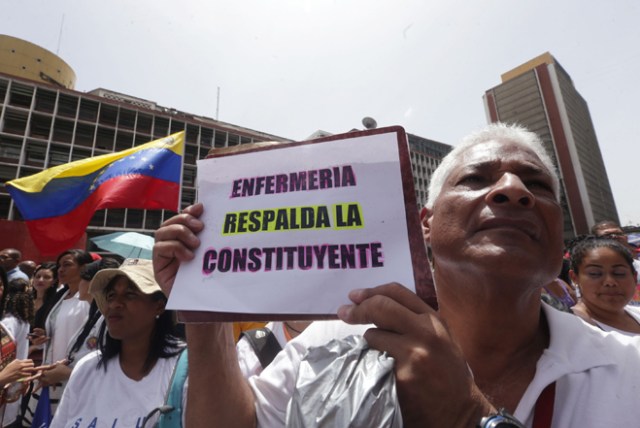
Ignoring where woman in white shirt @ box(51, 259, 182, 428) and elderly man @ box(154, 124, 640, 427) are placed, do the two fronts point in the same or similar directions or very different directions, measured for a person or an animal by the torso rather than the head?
same or similar directions

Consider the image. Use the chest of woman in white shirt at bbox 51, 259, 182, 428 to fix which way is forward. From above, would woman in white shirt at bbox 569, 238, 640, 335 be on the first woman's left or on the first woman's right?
on the first woman's left

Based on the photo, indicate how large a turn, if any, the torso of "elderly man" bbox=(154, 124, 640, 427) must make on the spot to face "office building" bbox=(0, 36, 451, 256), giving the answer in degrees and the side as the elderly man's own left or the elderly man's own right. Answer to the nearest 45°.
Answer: approximately 135° to the elderly man's own right

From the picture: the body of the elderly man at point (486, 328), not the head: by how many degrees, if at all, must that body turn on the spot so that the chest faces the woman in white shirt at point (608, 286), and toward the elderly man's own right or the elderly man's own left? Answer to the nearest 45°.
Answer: approximately 135° to the elderly man's own left

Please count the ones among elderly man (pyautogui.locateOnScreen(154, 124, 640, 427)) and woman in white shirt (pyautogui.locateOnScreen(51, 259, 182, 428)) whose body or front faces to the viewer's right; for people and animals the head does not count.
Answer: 0

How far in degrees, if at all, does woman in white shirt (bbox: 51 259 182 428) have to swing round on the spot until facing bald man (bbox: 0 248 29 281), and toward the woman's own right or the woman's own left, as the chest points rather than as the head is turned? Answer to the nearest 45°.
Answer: approximately 135° to the woman's own right

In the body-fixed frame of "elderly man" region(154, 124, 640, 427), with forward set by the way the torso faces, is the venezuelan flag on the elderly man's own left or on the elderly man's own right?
on the elderly man's own right

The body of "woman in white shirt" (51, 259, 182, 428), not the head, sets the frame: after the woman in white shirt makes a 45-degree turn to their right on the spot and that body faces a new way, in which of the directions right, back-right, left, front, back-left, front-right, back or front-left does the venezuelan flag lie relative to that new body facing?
right

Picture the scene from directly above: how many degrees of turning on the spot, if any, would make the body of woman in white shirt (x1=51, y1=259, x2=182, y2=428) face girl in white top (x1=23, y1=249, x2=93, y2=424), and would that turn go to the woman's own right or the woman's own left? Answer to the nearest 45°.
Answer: approximately 135° to the woman's own right

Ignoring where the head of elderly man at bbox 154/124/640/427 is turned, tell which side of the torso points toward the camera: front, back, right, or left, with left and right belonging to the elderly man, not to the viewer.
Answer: front

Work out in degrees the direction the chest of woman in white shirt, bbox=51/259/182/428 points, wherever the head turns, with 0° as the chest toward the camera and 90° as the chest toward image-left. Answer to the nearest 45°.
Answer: approximately 45°
